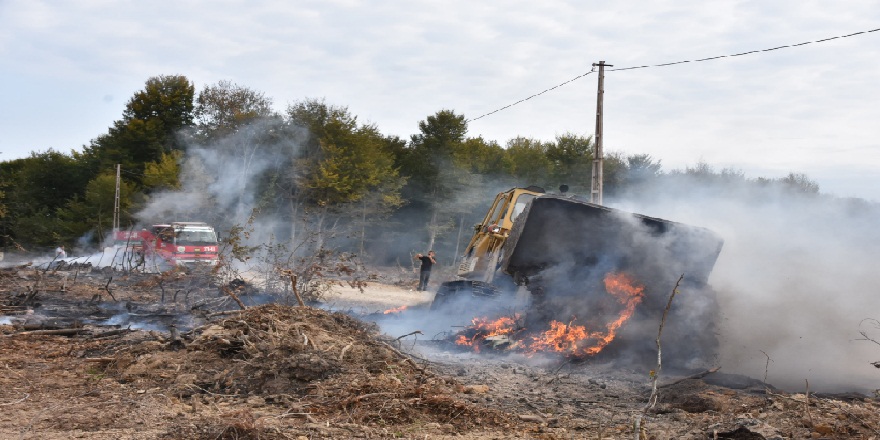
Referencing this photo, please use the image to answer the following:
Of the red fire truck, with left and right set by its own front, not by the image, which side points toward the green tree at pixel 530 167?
left

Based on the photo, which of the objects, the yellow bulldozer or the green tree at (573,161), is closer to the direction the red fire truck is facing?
the yellow bulldozer

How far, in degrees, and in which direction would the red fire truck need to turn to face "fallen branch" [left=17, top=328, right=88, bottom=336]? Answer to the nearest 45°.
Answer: approximately 45° to its right

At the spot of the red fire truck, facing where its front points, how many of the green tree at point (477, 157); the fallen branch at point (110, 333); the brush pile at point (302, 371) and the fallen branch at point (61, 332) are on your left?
1

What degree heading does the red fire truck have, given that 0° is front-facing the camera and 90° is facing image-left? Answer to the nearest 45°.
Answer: approximately 315°

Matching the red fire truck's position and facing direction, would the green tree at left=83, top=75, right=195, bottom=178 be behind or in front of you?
behind

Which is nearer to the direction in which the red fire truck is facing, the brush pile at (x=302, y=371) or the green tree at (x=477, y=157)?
the brush pile

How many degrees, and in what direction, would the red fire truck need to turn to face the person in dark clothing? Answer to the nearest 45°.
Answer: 0° — it already faces them

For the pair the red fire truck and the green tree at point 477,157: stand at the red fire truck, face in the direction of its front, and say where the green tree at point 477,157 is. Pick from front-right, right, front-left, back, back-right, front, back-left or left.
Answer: left

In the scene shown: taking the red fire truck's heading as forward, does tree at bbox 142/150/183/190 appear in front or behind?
behind

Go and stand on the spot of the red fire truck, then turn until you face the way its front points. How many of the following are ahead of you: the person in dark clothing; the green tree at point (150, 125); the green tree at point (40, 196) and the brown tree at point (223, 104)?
1

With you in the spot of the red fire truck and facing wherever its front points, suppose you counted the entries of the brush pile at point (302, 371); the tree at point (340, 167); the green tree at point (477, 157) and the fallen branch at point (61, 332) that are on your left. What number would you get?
2

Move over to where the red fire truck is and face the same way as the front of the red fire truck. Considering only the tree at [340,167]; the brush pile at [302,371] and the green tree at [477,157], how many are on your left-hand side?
2

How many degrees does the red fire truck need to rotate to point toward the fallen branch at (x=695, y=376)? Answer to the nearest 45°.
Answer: approximately 45° to its right

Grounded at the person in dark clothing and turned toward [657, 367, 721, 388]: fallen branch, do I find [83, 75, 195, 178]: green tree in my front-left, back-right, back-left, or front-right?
back-right

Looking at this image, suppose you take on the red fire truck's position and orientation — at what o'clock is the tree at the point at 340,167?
The tree is roughly at 9 o'clock from the red fire truck.

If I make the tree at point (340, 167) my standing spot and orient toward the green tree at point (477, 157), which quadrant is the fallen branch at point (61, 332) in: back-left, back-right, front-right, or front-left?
back-right
